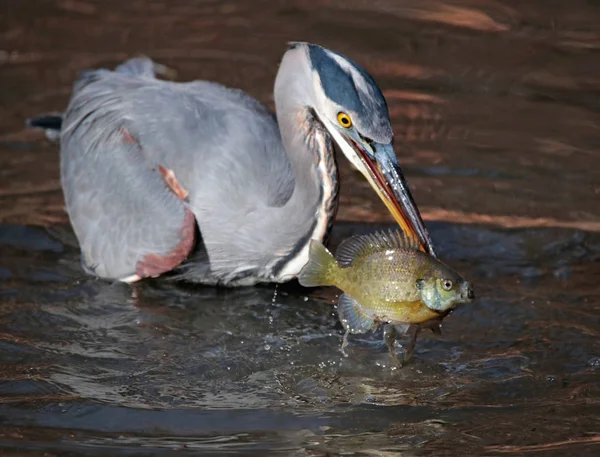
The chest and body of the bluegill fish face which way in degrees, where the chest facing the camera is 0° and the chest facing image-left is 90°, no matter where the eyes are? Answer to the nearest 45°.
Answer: approximately 270°

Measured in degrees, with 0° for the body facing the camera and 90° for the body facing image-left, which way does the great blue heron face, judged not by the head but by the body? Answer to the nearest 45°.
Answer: approximately 270°
